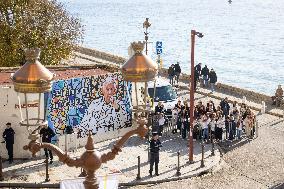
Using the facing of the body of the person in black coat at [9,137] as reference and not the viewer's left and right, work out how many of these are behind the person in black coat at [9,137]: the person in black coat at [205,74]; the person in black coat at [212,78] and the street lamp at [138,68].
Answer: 2

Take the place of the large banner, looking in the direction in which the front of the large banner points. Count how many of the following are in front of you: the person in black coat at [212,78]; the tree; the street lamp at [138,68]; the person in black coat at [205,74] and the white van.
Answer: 1

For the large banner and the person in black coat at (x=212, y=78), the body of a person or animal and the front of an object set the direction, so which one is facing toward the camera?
the large banner

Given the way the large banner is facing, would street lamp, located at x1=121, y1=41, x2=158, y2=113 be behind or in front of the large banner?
in front

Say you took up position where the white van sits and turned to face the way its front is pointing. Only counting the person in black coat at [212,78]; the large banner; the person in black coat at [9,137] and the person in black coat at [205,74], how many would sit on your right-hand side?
2

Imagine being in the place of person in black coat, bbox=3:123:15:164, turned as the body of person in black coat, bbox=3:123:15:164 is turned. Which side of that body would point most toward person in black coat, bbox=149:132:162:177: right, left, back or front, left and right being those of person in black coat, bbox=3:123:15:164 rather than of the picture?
left

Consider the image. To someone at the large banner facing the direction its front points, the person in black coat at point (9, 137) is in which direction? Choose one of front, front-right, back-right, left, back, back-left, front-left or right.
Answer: front-right

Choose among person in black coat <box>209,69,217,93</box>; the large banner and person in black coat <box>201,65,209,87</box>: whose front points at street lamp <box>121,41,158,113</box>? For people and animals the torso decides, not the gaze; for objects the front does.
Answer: the large banner
